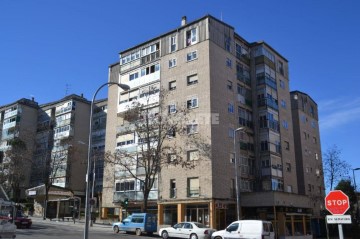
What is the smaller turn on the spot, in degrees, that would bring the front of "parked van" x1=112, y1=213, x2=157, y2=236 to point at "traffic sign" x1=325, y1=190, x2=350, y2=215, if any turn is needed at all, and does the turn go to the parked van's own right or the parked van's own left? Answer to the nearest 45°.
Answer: approximately 135° to the parked van's own left

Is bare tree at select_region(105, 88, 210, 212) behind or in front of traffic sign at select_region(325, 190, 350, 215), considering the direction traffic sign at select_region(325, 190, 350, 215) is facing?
behind

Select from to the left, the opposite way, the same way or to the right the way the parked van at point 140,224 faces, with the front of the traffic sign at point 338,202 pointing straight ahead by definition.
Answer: to the right

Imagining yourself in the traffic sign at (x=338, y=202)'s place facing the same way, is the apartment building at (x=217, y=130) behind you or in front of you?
behind

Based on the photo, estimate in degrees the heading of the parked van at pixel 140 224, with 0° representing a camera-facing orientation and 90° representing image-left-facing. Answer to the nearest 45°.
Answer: approximately 135°

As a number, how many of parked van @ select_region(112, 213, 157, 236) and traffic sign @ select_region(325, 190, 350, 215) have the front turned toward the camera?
1

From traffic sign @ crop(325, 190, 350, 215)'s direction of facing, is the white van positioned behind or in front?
behind
